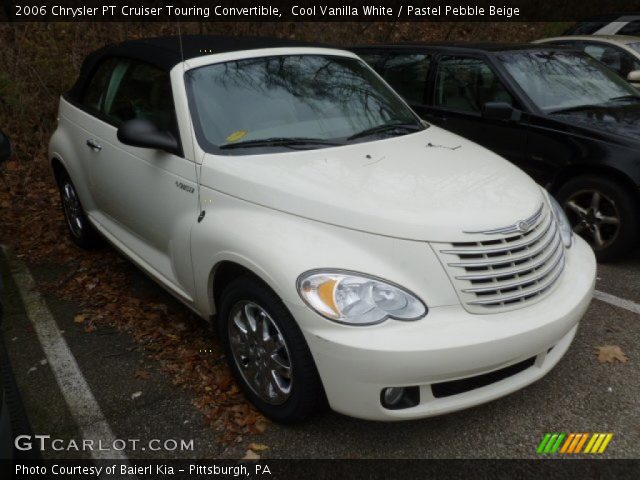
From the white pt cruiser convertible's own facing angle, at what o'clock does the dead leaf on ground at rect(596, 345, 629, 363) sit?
The dead leaf on ground is roughly at 10 o'clock from the white pt cruiser convertible.

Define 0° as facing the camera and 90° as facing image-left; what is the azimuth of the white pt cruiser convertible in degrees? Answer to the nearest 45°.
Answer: approximately 315°
